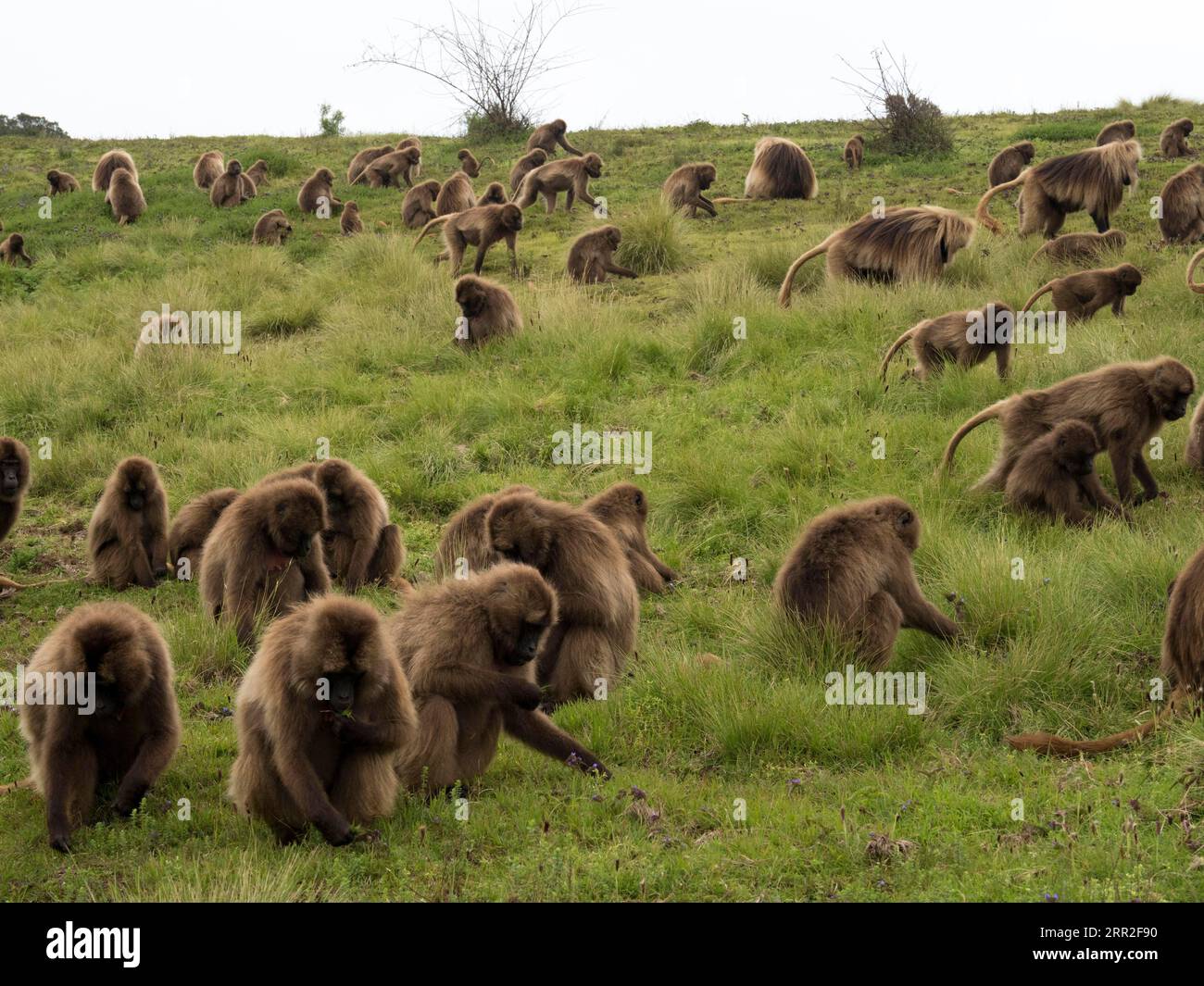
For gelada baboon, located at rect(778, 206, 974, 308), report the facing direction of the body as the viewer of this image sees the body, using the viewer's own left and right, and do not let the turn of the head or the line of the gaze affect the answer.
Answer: facing to the right of the viewer

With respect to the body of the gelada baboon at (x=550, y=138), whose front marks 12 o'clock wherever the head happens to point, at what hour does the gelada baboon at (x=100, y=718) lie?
the gelada baboon at (x=100, y=718) is roughly at 3 o'clock from the gelada baboon at (x=550, y=138).

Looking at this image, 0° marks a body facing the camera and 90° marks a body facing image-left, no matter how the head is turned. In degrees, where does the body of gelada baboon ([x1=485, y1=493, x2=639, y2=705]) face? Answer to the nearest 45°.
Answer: approximately 90°

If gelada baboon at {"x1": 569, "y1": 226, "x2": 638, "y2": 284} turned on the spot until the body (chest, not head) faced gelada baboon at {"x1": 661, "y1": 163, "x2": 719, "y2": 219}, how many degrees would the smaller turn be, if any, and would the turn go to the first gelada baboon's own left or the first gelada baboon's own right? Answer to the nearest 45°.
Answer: approximately 90° to the first gelada baboon's own left

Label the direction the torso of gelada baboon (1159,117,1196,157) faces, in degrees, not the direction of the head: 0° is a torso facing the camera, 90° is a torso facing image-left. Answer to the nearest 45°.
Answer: approximately 270°

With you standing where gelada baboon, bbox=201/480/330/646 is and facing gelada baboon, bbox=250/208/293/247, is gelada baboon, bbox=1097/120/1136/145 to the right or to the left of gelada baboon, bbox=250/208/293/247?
right

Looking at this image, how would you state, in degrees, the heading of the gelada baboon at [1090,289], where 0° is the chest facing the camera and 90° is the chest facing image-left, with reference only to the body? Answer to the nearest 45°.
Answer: approximately 270°

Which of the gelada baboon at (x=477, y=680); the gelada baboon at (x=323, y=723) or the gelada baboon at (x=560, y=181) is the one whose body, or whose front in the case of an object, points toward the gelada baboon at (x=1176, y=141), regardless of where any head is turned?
the gelada baboon at (x=560, y=181)

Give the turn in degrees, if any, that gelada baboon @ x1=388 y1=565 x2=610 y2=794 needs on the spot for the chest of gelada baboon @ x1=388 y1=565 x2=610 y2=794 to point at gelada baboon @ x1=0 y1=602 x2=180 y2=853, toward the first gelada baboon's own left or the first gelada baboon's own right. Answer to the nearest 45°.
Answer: approximately 135° to the first gelada baboon's own right

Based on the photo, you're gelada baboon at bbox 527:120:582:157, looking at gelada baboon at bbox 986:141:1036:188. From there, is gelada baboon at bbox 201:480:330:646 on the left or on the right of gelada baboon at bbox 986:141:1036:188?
right

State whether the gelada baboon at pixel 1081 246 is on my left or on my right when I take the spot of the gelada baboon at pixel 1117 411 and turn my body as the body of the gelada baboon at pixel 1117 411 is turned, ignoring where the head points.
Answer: on my left

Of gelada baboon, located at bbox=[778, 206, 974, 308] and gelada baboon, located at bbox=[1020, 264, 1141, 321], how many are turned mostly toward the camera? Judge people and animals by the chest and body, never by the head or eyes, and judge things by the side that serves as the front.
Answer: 0
